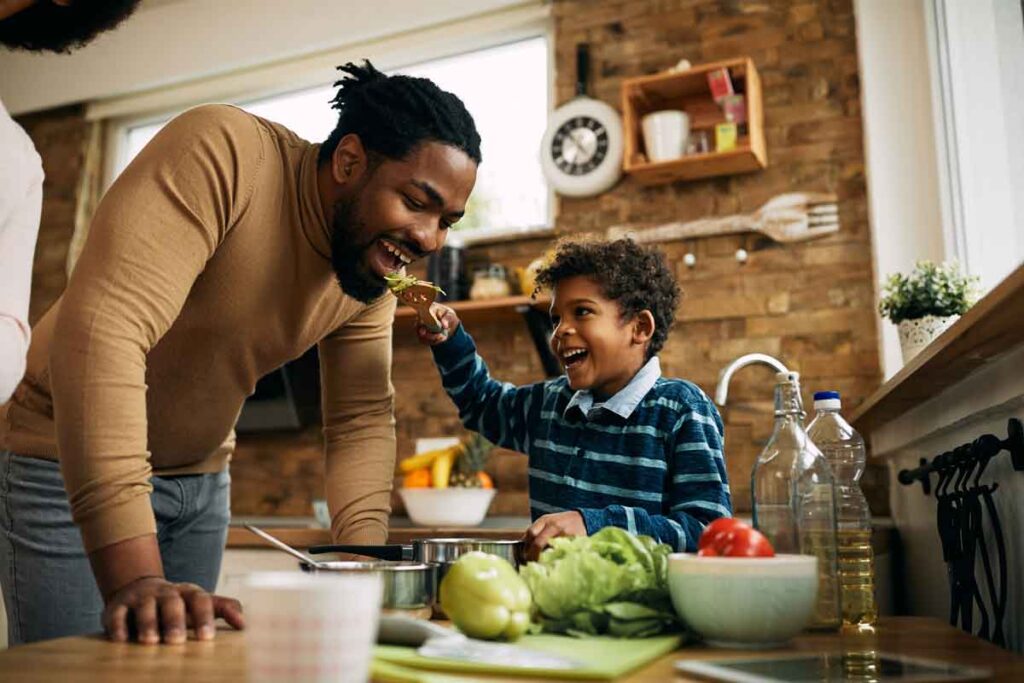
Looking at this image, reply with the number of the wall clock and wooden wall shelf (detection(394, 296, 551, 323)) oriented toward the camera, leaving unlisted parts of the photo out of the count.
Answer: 2

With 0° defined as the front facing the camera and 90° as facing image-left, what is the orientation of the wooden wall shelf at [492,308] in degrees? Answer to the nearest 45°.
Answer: approximately 0°

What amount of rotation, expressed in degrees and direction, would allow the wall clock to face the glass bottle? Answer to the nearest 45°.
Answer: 0° — it already faces it

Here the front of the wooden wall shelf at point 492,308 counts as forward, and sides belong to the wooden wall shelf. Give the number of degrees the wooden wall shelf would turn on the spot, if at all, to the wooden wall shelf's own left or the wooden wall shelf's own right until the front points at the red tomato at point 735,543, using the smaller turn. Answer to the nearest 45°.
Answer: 0° — it already faces it
